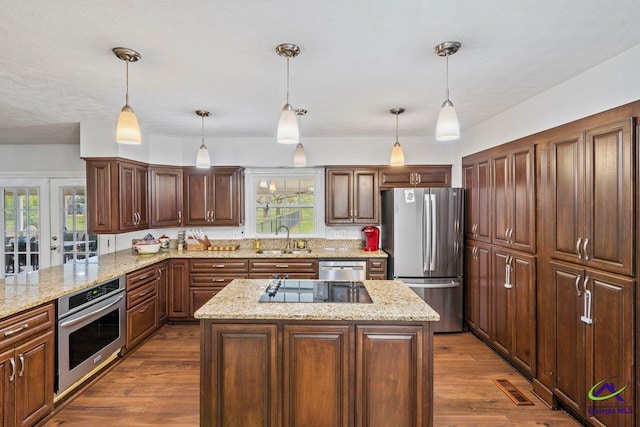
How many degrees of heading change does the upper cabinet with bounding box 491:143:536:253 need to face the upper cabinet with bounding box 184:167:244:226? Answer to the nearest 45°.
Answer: approximately 45° to its right

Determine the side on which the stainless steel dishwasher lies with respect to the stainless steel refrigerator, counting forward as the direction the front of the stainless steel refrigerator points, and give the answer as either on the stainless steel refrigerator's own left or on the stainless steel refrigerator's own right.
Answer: on the stainless steel refrigerator's own right

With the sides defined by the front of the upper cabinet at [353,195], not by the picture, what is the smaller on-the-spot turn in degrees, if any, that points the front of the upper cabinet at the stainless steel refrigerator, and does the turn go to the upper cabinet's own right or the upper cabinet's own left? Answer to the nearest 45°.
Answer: approximately 45° to the upper cabinet's own left

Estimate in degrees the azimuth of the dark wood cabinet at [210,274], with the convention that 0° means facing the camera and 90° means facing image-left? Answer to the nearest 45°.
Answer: approximately 0°

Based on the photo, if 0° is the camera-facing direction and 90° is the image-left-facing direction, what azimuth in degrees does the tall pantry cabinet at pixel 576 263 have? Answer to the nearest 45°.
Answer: approximately 45°

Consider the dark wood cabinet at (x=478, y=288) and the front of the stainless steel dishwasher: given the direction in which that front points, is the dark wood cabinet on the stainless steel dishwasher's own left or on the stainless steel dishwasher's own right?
on the stainless steel dishwasher's own left

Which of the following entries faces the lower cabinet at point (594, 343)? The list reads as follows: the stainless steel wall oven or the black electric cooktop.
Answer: the stainless steel wall oven

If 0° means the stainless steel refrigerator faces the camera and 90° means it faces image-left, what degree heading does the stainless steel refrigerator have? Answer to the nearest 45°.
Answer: approximately 0°

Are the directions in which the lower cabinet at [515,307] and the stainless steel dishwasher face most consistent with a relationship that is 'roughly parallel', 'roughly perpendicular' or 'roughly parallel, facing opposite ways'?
roughly perpendicular
